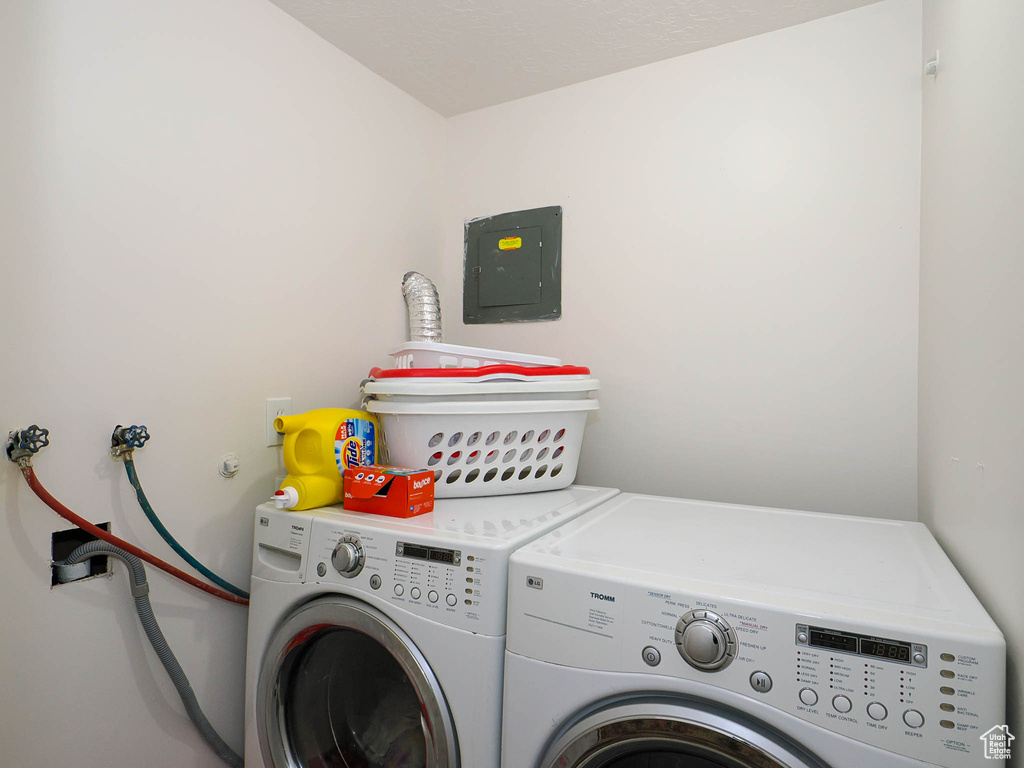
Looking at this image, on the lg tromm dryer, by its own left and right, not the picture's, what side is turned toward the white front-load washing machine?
right

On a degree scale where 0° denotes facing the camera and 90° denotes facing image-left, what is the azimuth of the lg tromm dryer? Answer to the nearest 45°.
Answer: approximately 0°

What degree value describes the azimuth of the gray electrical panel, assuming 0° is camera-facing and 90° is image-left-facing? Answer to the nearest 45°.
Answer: approximately 45°

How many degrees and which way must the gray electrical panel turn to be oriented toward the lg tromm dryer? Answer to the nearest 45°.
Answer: approximately 45° to its left
